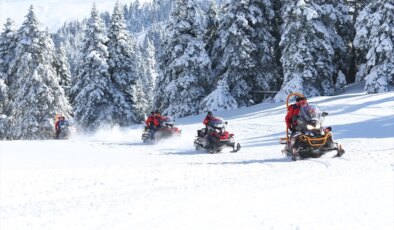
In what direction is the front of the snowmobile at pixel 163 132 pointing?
to the viewer's right

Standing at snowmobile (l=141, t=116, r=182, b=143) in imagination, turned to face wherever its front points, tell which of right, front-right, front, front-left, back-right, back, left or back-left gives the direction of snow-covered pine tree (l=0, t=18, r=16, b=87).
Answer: back-left

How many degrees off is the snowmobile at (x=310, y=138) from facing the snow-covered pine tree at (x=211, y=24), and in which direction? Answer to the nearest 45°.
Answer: approximately 135° to its left

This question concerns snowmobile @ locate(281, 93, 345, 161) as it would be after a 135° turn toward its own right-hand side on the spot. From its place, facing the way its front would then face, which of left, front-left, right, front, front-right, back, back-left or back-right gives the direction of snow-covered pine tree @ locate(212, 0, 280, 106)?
right

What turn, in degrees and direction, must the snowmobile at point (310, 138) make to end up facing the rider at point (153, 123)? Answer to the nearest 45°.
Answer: approximately 180°

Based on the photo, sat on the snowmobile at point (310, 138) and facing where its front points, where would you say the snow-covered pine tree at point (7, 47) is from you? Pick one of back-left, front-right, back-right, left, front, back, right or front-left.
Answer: back

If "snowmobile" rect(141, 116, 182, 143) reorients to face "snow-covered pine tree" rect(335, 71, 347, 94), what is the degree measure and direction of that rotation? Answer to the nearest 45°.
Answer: approximately 45° to its left

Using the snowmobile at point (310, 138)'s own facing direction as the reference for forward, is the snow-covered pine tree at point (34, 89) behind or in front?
behind

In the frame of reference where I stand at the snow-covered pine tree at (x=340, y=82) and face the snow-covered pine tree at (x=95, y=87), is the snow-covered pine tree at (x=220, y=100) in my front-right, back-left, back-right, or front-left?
front-left
